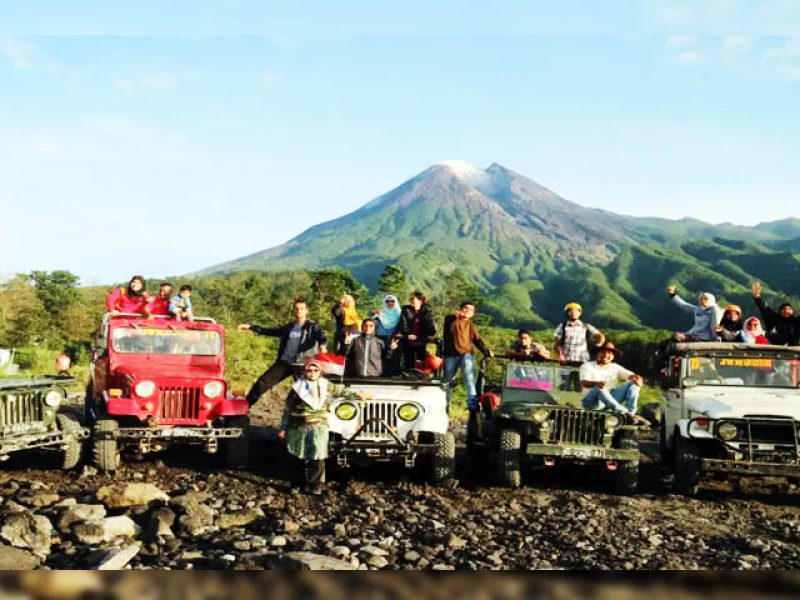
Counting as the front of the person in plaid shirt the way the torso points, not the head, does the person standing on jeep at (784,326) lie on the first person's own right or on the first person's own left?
on the first person's own left

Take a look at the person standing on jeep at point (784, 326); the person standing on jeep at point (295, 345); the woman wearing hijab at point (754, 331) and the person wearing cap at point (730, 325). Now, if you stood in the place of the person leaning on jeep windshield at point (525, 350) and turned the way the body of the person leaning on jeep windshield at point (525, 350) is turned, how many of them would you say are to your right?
1

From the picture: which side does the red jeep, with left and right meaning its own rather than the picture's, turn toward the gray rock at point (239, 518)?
front

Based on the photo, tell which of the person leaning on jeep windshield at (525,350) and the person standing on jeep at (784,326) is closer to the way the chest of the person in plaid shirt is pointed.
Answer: the person leaning on jeep windshield

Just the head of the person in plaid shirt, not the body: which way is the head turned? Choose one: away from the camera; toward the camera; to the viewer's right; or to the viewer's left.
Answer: toward the camera

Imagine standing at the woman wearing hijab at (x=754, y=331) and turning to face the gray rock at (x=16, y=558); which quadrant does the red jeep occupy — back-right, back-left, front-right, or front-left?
front-right

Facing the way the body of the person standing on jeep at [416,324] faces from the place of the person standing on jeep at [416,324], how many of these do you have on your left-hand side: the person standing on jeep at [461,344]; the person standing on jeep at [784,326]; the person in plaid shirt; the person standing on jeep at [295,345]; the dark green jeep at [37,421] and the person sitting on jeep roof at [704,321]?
4

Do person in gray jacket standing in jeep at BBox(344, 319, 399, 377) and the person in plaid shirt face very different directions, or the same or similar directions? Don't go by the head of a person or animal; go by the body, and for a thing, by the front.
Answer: same or similar directions

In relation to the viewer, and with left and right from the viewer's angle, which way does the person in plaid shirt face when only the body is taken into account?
facing the viewer

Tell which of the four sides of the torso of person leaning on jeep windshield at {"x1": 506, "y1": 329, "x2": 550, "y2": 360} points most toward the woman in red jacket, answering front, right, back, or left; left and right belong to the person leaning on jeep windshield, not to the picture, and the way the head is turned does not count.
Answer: right

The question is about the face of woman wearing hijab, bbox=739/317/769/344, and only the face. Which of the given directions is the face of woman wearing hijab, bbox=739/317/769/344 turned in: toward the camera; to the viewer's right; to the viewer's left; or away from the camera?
toward the camera

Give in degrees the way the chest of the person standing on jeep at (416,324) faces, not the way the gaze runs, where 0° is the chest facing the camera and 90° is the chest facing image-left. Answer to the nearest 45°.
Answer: approximately 0°

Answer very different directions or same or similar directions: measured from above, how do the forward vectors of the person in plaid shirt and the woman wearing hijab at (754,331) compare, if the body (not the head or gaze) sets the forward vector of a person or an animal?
same or similar directions

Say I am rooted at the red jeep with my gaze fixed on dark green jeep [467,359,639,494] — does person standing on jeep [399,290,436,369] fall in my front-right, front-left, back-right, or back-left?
front-left

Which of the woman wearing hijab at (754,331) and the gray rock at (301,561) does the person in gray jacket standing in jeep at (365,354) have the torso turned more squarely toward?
the gray rock

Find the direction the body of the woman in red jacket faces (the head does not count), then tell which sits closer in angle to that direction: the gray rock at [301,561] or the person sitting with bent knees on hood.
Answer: the gray rock
